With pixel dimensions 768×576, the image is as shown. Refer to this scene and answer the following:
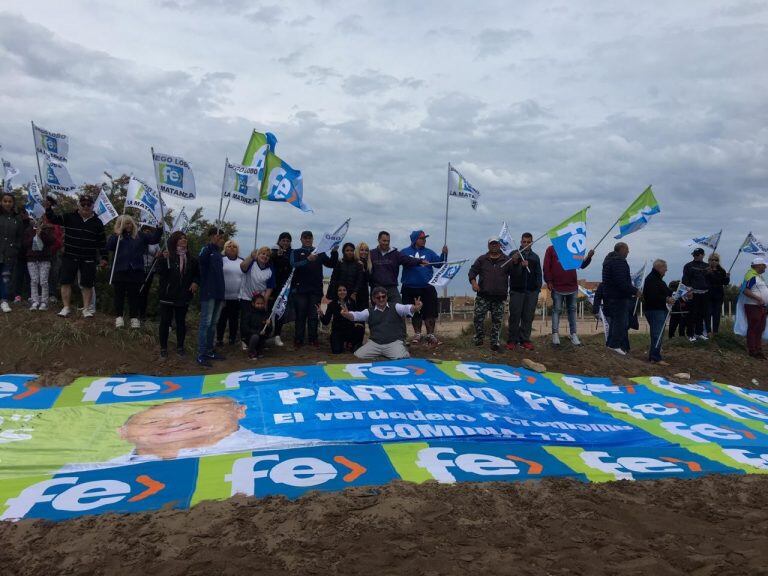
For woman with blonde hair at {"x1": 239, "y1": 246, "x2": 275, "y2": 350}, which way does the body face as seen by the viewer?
toward the camera

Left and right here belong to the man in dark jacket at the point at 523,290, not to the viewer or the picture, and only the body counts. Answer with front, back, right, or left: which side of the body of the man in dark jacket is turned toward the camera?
front

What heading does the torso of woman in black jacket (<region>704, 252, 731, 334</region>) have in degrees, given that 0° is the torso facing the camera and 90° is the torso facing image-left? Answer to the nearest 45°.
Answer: approximately 0°

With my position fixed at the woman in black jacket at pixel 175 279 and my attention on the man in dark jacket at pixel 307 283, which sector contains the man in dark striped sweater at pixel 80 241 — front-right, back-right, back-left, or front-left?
back-left

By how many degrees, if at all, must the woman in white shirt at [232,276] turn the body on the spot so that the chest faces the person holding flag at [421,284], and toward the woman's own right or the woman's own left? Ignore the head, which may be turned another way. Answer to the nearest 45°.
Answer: approximately 90° to the woman's own left

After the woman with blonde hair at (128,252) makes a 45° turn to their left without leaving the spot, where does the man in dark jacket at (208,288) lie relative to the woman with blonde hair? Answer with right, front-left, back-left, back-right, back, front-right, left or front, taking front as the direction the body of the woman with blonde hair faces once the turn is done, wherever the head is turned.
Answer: front

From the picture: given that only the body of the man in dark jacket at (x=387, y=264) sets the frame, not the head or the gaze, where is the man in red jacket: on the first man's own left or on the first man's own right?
on the first man's own left

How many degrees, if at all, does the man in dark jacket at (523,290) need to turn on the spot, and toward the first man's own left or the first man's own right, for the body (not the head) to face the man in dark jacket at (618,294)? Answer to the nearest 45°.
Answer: approximately 90° to the first man's own left

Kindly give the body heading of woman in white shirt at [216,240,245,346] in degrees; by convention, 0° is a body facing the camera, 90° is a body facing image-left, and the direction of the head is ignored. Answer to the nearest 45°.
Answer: approximately 0°

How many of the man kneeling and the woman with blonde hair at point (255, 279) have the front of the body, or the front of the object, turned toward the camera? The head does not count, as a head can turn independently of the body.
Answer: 2

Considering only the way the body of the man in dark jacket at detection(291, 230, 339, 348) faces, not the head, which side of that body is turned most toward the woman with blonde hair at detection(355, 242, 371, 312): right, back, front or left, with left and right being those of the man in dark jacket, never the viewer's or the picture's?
left
